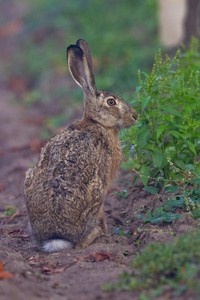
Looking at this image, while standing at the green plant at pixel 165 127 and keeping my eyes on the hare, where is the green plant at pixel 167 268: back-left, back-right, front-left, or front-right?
front-left

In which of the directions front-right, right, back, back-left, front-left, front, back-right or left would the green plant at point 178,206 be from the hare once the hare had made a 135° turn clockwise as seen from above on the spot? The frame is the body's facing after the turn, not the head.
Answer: left

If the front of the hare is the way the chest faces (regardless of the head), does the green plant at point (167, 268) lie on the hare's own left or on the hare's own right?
on the hare's own right

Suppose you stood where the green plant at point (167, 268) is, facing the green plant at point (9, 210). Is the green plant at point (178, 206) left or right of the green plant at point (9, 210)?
right

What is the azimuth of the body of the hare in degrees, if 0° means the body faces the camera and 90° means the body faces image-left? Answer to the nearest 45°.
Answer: approximately 225°
